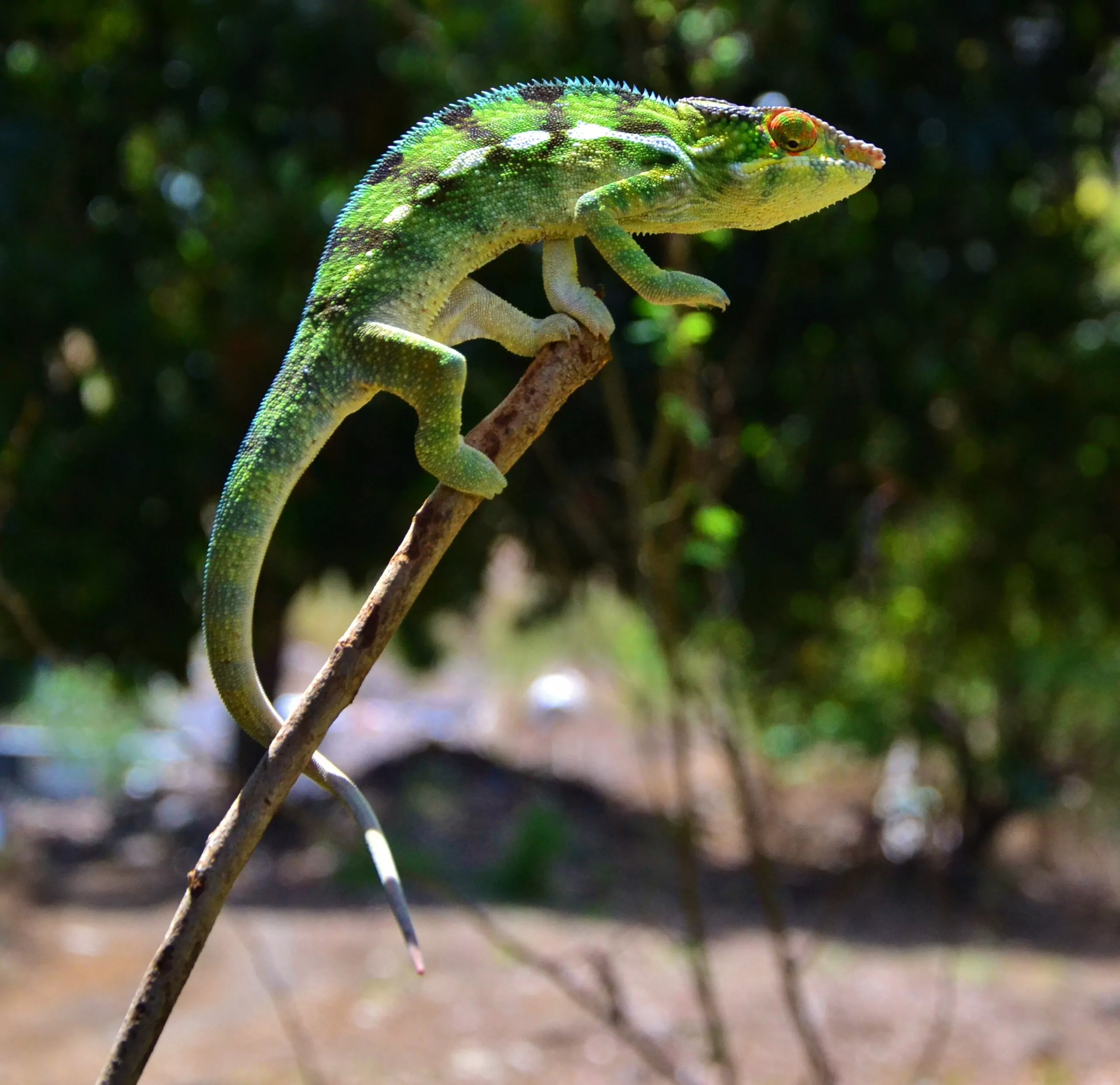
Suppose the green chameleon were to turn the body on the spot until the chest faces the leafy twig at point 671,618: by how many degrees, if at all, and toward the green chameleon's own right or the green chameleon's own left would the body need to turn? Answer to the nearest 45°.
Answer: approximately 90° to the green chameleon's own left

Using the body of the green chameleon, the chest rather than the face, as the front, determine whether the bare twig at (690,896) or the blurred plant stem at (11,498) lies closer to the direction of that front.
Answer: the bare twig

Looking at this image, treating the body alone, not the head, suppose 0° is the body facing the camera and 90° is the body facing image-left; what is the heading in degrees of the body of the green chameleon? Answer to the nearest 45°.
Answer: approximately 270°

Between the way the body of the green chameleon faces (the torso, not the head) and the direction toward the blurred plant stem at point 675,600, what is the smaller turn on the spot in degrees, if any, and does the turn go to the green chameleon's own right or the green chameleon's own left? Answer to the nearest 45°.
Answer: approximately 90° to the green chameleon's own left

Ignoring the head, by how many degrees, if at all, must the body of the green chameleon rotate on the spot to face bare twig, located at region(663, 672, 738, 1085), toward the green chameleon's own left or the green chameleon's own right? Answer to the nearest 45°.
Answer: approximately 90° to the green chameleon's own left

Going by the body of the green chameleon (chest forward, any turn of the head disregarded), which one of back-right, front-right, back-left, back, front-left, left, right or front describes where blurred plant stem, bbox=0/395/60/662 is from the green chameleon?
back-left
